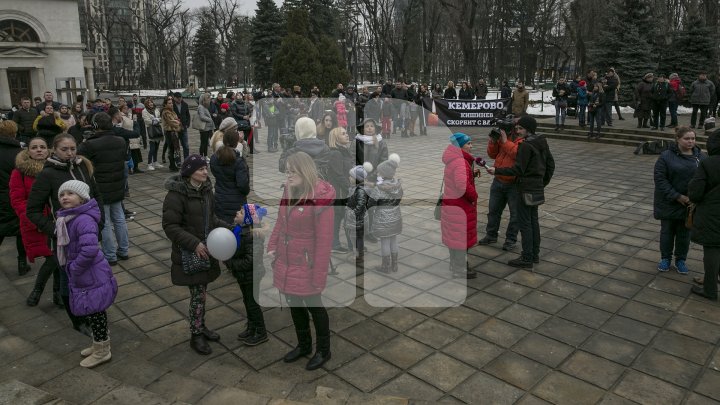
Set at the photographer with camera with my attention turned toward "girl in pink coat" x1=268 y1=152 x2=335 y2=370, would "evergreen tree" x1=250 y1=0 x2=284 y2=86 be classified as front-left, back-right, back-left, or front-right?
back-right

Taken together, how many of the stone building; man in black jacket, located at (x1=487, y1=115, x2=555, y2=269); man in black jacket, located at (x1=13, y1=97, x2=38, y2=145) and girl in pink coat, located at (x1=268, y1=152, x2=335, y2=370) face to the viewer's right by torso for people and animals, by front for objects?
0

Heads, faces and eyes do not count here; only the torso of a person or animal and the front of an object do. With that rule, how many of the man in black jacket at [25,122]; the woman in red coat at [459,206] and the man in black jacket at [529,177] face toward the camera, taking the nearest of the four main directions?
1

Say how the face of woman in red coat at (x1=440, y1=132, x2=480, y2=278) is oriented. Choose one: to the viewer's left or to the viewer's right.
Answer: to the viewer's right

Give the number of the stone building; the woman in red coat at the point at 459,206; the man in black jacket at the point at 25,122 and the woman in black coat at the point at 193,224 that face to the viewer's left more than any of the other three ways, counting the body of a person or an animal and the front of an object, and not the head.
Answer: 0

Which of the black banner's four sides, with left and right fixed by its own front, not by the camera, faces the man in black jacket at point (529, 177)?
front

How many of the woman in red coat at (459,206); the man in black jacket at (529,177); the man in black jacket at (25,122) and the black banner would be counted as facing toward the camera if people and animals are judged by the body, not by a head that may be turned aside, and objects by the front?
2

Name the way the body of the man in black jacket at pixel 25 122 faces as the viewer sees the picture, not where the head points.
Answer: toward the camera

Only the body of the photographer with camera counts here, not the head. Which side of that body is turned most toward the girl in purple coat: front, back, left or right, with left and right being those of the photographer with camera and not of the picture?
front

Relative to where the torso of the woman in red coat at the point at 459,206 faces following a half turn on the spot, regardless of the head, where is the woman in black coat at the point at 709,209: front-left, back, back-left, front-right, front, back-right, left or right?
back

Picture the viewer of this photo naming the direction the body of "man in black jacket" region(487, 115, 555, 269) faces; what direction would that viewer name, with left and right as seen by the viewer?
facing to the left of the viewer

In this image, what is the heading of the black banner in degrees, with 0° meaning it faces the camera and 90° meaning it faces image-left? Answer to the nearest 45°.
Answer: approximately 0°

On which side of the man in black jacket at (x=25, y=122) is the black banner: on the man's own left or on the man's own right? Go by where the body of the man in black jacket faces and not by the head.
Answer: on the man's own left

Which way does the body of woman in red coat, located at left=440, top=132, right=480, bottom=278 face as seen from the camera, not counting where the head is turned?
to the viewer's right
